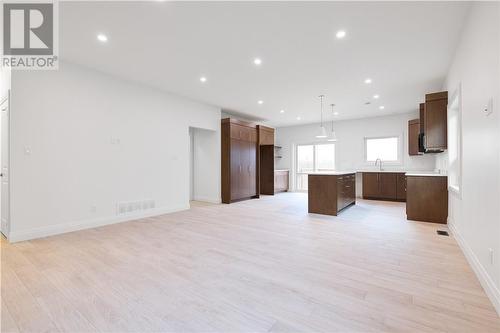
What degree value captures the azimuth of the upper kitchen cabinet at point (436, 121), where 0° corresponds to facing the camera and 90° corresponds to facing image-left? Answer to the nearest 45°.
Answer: approximately 90°

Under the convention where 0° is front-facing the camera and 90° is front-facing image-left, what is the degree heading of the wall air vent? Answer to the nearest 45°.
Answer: approximately 315°

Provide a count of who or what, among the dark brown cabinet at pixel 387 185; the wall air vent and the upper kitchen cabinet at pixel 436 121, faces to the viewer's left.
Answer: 1

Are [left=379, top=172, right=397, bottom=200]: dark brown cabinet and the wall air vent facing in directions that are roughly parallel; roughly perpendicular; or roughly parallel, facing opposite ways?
roughly perpendicular

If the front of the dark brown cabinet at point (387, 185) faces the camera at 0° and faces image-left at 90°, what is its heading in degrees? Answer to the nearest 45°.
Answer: approximately 0°

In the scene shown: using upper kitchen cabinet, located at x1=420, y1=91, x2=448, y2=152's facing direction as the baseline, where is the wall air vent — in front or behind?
in front

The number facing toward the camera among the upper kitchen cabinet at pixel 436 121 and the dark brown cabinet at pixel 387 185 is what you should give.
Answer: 1

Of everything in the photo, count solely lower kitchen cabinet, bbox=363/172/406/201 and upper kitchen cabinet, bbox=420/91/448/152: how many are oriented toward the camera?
1

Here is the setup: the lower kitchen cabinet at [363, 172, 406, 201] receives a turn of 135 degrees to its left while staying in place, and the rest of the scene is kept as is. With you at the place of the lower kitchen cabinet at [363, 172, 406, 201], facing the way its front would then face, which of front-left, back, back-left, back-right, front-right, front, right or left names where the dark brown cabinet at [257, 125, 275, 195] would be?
back-left

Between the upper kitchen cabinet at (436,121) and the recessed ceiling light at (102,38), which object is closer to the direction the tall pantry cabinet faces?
the upper kitchen cabinet

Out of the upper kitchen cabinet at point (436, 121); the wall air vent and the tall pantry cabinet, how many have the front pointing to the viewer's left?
1

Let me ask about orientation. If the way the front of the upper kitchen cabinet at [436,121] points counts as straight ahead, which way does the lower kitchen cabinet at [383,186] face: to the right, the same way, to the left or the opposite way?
to the left

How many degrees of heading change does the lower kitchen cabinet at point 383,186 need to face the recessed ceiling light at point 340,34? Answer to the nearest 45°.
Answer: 0° — it already faces it

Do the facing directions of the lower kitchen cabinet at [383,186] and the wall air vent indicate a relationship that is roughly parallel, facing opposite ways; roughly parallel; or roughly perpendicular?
roughly perpendicular
